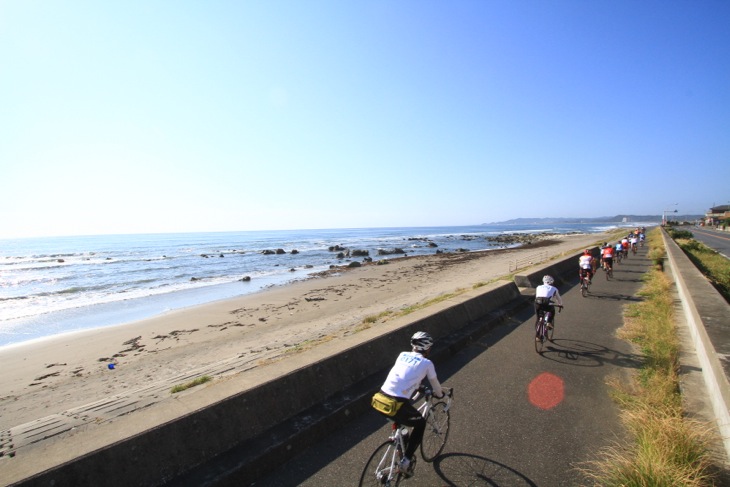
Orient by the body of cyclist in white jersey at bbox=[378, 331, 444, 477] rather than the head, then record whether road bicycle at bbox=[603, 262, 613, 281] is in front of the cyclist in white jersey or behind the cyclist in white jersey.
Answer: in front

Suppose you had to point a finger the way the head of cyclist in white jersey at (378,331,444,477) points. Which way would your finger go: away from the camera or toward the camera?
away from the camera

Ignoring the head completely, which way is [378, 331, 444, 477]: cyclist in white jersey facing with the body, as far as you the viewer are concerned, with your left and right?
facing away from the viewer and to the right of the viewer

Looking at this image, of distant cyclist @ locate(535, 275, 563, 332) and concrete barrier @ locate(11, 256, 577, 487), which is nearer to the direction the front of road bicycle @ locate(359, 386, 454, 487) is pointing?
the distant cyclist

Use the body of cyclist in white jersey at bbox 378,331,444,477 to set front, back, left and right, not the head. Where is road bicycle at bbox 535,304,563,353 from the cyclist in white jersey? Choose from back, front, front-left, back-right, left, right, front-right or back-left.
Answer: front

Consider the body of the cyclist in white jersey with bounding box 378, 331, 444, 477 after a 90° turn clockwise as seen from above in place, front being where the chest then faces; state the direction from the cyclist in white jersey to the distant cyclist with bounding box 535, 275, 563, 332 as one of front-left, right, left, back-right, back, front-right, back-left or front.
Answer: left

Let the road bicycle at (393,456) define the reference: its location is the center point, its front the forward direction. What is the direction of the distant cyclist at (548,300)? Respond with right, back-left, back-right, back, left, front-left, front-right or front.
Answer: front

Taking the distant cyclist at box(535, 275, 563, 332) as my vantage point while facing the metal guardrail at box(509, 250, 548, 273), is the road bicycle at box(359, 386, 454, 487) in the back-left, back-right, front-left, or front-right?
back-left

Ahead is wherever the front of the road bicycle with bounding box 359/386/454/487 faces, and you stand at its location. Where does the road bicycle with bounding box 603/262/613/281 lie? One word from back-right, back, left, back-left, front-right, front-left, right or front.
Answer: front

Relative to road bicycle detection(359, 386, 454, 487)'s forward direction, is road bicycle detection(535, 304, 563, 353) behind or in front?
in front

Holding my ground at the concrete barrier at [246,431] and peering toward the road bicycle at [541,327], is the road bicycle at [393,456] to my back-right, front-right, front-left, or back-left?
front-right

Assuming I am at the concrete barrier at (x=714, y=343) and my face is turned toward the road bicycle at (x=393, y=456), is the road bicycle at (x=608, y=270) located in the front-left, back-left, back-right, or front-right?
back-right

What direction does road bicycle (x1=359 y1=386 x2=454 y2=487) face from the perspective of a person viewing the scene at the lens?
facing away from the viewer and to the right of the viewer
